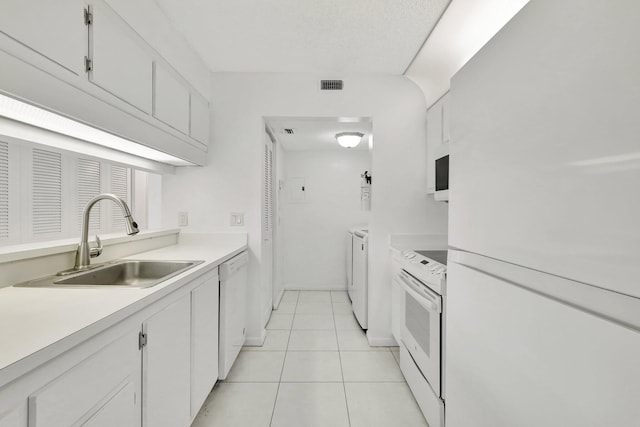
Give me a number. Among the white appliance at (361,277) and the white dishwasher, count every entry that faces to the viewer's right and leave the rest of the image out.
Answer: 1

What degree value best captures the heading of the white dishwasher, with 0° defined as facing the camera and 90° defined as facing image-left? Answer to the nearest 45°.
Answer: approximately 270°

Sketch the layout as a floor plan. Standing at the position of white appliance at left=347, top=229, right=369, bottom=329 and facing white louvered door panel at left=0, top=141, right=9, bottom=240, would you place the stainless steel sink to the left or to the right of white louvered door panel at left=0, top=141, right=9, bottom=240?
left

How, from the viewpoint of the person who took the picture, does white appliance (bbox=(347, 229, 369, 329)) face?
facing to the left of the viewer

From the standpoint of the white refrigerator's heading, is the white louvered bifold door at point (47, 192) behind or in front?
in front

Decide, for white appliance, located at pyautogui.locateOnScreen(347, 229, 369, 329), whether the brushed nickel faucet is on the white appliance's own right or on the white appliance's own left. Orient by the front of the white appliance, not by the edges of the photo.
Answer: on the white appliance's own left

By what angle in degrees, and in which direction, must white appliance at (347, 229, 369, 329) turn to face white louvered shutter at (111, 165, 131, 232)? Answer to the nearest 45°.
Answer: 0° — it already faces it

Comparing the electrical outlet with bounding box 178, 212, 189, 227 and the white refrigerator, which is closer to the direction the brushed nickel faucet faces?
the white refrigerator

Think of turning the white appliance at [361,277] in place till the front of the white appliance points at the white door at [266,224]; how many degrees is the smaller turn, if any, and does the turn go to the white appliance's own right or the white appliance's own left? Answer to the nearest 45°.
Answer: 0° — it already faces it

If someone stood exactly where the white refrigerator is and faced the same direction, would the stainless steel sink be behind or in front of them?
in front
